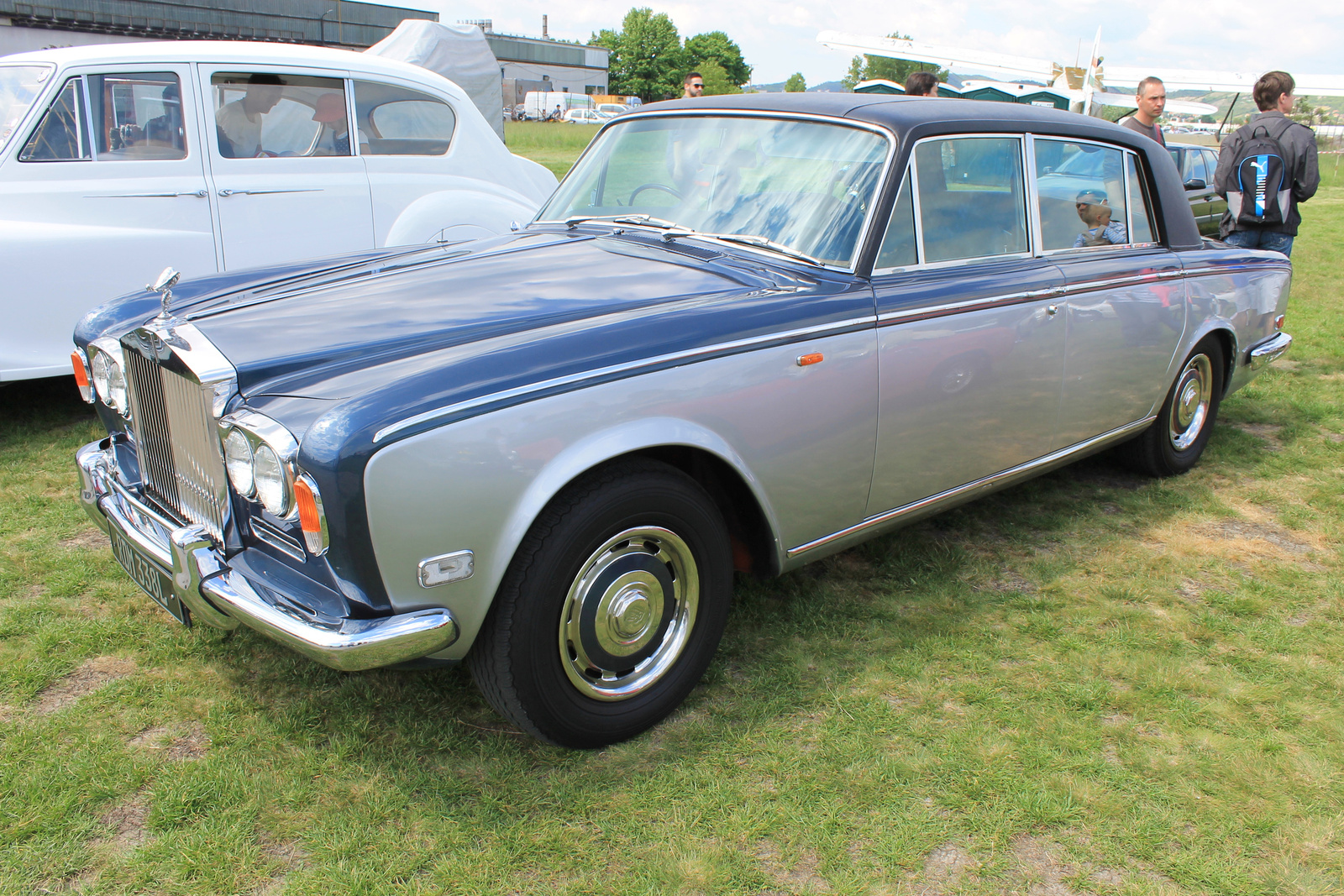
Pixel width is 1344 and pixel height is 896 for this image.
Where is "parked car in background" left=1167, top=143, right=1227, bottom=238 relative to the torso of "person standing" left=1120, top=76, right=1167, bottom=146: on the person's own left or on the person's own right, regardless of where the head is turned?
on the person's own left

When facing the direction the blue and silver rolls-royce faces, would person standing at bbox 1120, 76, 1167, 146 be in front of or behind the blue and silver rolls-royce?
behind

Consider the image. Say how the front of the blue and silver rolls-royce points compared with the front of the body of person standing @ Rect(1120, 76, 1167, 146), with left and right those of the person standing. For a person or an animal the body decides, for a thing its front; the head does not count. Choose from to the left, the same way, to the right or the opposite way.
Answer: to the right

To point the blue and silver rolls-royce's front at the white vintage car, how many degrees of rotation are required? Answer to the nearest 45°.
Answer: approximately 90° to its right

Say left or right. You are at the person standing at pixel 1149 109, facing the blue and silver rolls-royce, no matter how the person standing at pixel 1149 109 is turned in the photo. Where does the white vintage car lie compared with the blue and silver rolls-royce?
right

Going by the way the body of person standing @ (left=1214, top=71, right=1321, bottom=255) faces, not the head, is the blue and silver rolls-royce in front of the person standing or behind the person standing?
behind

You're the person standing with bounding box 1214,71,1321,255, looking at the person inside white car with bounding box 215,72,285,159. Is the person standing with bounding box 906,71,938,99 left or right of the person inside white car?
right

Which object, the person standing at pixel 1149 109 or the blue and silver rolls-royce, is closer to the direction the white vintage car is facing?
the blue and silver rolls-royce

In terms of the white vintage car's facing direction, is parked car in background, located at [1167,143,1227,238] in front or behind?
behind

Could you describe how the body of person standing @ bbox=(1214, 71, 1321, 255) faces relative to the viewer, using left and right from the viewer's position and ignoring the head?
facing away from the viewer and to the right of the viewer

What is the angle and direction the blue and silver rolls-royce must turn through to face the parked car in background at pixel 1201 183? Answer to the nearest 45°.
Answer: approximately 180°

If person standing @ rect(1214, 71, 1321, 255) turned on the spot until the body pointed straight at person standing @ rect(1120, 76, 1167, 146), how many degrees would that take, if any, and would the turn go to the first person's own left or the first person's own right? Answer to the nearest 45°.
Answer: approximately 90° to the first person's own left
